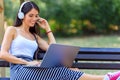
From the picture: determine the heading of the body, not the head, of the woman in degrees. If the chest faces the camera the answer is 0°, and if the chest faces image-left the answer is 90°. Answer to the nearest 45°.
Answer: approximately 315°

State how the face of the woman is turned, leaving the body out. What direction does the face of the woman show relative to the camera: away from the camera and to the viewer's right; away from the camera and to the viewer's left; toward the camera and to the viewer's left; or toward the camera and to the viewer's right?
toward the camera and to the viewer's right
